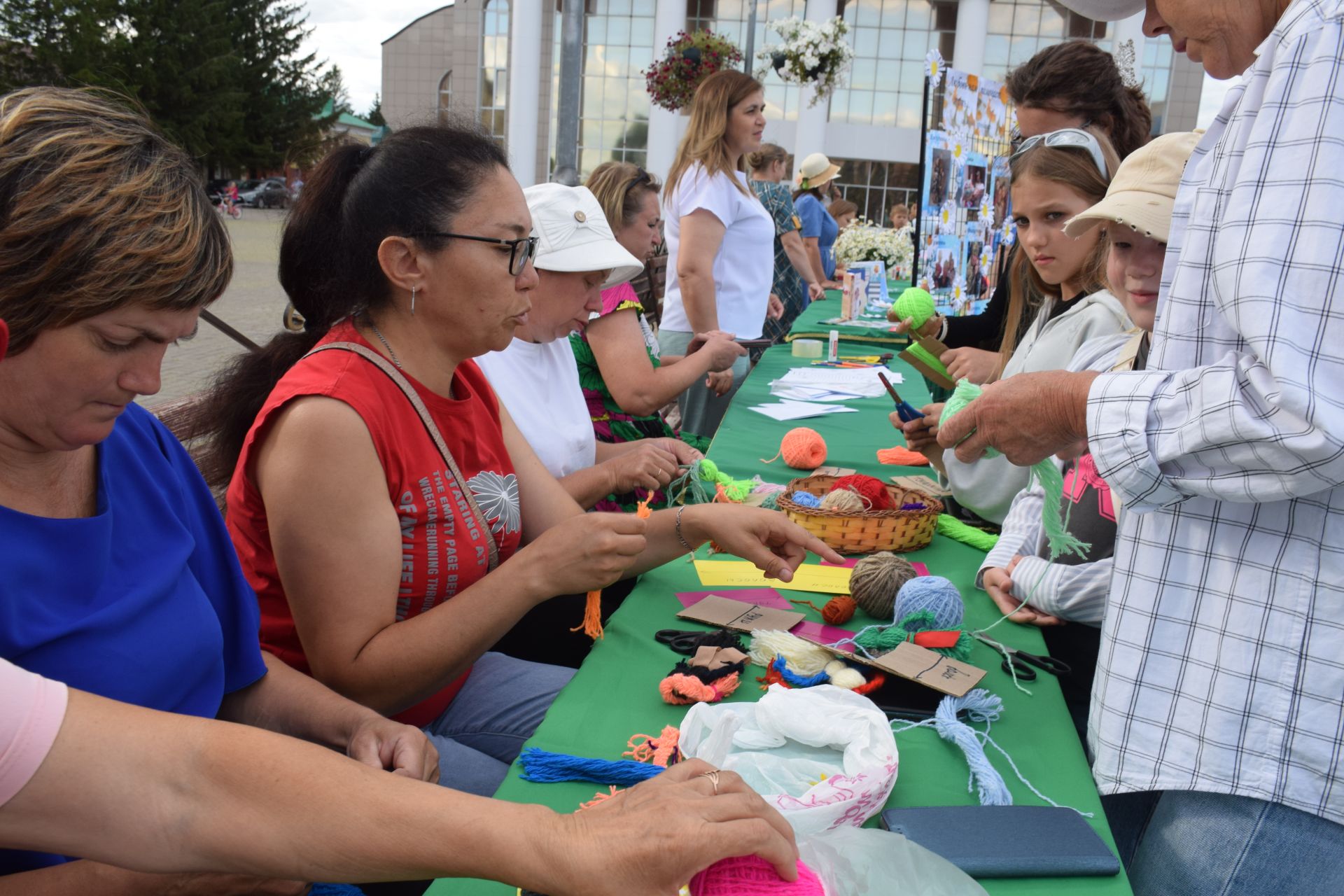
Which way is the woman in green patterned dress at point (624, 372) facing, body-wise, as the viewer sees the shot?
to the viewer's right

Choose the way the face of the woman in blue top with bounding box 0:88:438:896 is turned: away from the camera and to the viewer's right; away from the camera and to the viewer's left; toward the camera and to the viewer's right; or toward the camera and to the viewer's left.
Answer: toward the camera and to the viewer's right

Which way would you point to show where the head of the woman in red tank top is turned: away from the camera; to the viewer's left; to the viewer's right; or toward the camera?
to the viewer's right

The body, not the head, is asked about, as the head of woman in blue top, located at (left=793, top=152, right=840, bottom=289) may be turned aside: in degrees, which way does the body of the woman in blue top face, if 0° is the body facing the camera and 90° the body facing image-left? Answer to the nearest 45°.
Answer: approximately 270°

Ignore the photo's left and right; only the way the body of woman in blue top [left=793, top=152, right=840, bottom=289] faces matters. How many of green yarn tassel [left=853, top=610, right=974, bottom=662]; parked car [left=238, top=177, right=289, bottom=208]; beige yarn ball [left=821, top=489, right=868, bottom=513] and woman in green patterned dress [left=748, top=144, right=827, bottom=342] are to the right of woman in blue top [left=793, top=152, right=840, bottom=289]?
3

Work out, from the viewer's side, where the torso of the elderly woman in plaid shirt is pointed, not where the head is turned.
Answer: to the viewer's left

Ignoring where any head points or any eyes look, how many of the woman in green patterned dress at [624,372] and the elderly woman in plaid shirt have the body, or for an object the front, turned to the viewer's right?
1

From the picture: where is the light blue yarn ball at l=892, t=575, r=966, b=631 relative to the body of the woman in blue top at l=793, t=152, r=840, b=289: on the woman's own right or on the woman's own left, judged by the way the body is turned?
on the woman's own right
